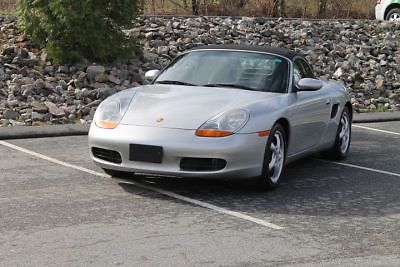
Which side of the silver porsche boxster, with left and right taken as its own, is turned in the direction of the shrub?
right

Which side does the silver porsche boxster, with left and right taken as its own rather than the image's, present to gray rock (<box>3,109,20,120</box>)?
right

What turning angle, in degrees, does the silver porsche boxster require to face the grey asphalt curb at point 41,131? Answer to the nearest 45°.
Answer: approximately 90° to its right

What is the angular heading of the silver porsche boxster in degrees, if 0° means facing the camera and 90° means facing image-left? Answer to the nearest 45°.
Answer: approximately 45°

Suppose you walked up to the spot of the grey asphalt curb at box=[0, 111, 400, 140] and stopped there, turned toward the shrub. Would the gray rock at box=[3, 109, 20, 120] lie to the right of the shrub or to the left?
left
